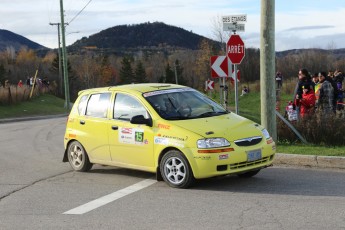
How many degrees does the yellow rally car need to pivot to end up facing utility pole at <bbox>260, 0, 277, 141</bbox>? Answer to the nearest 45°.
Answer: approximately 90° to its left

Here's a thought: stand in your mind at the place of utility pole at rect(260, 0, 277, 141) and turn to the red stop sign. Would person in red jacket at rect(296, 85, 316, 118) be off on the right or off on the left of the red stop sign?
right

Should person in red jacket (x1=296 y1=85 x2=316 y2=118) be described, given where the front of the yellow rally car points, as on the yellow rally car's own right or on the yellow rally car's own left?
on the yellow rally car's own left
